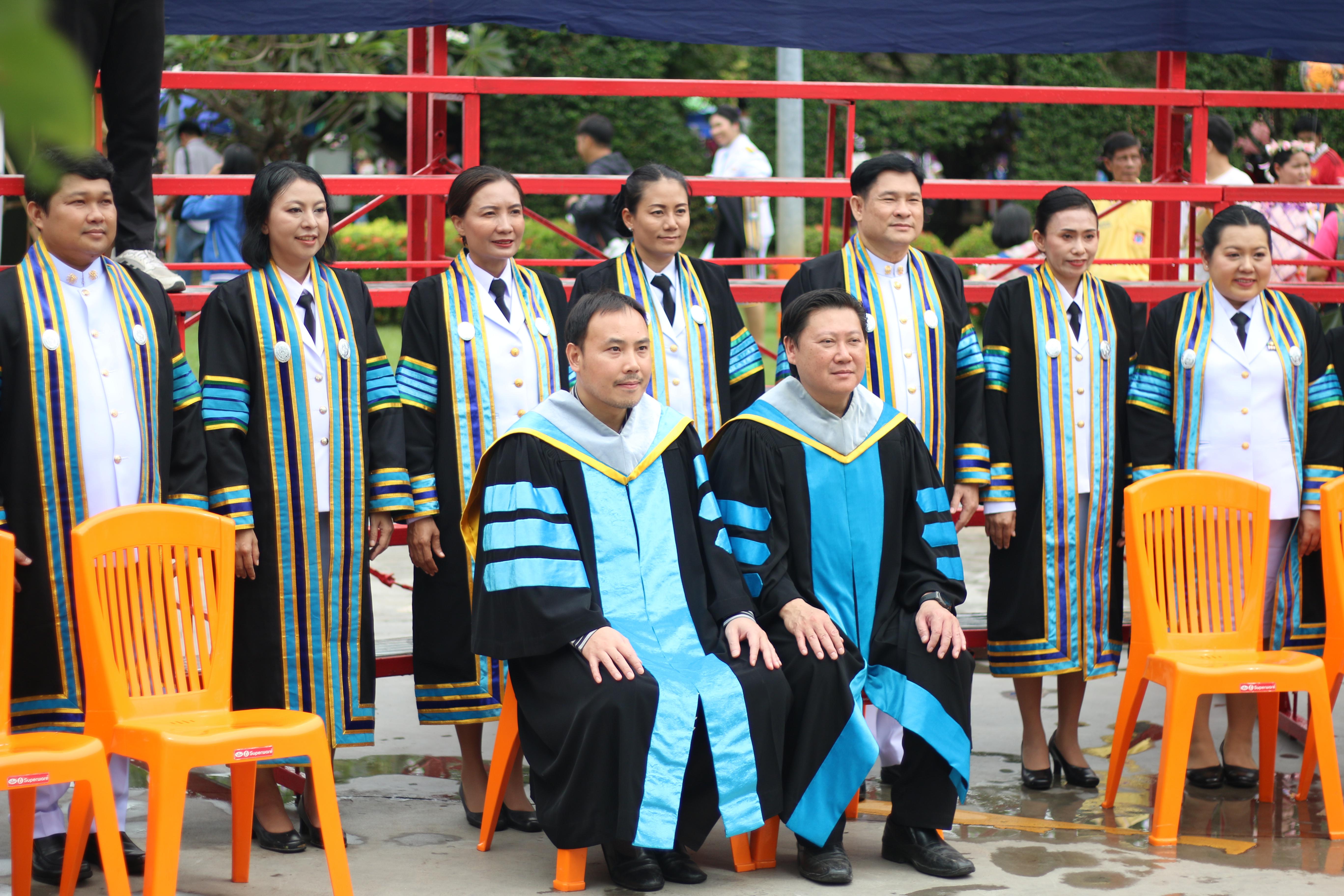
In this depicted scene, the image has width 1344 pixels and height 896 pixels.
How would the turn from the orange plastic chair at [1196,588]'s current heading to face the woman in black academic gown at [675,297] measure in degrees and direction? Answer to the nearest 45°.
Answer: approximately 135° to its right

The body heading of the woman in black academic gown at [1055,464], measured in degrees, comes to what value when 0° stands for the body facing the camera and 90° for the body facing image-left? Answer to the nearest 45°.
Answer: approximately 315°

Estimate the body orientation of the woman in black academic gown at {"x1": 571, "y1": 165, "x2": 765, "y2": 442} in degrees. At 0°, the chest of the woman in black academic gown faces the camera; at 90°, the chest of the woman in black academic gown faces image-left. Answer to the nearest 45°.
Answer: approximately 315°

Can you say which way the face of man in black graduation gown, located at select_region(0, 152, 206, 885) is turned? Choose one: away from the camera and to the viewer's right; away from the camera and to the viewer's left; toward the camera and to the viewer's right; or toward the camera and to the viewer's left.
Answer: toward the camera and to the viewer's right

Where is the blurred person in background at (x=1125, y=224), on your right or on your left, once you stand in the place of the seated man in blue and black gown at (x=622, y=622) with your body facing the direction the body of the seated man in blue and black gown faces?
on your left

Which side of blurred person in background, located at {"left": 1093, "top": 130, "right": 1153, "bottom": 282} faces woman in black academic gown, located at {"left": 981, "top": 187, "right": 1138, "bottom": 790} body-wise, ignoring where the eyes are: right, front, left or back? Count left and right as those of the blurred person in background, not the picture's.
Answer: front

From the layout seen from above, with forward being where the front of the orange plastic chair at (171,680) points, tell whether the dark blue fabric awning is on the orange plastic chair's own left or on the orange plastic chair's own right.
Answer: on the orange plastic chair's own left

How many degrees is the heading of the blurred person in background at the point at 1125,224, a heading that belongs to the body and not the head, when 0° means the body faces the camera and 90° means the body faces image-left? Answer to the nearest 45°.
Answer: approximately 0°

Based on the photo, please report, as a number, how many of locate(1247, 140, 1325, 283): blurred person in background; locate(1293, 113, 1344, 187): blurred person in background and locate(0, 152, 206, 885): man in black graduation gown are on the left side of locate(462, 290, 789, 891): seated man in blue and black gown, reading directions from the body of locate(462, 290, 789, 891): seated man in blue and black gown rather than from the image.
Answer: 2

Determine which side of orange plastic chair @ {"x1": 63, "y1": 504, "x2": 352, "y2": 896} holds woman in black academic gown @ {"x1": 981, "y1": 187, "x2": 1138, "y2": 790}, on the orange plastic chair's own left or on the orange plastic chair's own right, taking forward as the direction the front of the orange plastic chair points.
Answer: on the orange plastic chair's own left

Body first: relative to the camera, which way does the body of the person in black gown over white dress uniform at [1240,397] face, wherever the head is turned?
toward the camera

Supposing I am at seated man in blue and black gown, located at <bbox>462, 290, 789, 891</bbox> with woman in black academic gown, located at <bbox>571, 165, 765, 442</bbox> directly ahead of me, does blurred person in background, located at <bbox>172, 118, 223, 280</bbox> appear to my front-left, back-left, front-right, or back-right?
front-left

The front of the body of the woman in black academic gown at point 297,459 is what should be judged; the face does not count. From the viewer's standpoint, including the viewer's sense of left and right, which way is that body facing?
facing the viewer and to the right of the viewer

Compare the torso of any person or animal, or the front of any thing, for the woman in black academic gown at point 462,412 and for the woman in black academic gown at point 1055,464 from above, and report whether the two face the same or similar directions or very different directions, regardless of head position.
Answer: same or similar directions

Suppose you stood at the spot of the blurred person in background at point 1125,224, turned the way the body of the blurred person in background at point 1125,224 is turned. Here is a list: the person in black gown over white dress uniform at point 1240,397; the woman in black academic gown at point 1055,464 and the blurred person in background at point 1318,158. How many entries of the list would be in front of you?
2

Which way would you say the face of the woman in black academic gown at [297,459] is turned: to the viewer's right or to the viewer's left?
to the viewer's right

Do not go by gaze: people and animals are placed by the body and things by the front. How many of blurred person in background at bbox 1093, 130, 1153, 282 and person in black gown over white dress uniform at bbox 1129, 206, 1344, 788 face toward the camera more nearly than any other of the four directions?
2

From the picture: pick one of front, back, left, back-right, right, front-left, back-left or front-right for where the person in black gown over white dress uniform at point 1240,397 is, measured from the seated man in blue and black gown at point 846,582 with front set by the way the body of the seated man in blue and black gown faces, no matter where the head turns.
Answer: left

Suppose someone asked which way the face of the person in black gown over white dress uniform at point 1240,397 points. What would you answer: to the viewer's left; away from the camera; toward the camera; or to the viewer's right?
toward the camera

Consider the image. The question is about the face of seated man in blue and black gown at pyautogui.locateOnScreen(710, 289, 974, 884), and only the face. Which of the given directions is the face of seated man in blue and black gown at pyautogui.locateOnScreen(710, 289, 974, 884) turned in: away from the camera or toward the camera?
toward the camera
